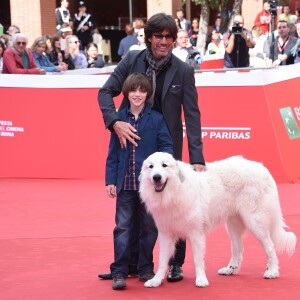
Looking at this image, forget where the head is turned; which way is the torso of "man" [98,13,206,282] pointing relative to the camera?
toward the camera

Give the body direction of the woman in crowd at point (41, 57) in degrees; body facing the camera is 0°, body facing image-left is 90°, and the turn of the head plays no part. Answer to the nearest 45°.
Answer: approximately 315°

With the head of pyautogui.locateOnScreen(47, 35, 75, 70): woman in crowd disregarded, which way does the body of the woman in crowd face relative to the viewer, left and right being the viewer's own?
facing the viewer and to the right of the viewer

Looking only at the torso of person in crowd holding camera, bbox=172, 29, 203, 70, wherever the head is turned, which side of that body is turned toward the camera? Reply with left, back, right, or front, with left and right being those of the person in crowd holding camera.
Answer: front

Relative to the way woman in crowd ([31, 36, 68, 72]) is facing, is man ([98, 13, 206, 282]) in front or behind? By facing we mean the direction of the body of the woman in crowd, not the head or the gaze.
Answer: in front

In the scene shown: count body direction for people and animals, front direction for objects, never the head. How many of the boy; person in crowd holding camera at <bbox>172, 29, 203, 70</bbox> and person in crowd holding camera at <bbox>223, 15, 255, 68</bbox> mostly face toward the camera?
3

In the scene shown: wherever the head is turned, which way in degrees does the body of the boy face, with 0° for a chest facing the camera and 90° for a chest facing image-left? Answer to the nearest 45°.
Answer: approximately 0°

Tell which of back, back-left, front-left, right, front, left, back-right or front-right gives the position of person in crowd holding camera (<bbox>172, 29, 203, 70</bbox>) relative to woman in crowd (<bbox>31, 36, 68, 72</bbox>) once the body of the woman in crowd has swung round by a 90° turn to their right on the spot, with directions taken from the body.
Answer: back-left

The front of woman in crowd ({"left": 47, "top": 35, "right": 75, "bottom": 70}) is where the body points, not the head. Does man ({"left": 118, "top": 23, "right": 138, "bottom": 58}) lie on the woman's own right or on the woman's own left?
on the woman's own left

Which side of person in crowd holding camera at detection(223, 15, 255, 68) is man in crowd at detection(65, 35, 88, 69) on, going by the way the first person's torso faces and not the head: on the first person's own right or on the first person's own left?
on the first person's own right

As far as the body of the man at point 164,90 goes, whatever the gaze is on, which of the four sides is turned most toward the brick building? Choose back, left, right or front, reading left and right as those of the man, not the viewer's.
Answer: back

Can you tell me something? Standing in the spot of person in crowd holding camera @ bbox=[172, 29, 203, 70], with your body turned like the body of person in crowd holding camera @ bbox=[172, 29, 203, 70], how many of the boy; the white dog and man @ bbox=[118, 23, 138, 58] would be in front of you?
2

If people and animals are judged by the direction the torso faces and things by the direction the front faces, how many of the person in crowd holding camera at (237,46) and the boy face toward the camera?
2
